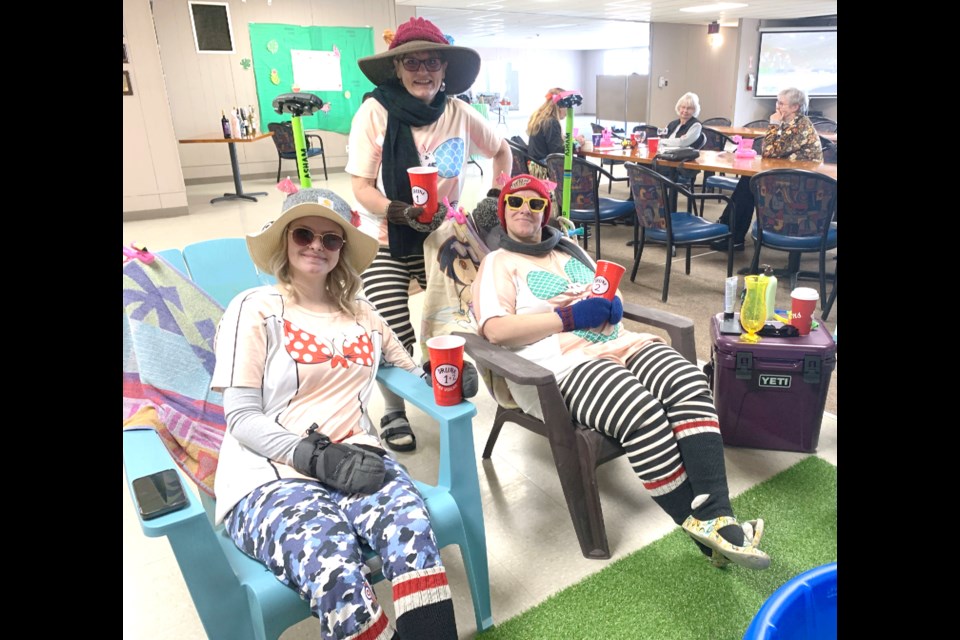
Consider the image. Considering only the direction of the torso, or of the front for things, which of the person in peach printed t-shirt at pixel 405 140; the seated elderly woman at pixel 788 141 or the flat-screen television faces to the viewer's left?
the seated elderly woman

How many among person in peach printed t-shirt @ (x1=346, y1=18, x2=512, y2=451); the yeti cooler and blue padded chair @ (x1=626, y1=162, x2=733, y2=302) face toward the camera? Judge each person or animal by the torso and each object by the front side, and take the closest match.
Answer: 2

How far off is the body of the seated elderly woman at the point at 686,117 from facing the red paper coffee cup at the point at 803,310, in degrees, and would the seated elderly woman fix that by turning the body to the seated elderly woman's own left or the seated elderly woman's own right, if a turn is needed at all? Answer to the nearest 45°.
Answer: approximately 45° to the seated elderly woman's own left

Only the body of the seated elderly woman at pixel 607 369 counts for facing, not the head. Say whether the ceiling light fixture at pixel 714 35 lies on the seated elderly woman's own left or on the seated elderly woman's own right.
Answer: on the seated elderly woman's own left

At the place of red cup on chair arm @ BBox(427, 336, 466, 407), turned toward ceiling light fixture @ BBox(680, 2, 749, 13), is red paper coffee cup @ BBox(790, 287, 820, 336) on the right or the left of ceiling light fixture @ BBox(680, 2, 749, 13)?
right

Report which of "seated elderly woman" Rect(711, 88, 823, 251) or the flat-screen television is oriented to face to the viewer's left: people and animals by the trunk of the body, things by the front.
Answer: the seated elderly woman

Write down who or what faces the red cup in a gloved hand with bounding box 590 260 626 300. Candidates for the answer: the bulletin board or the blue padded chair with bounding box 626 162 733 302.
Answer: the bulletin board

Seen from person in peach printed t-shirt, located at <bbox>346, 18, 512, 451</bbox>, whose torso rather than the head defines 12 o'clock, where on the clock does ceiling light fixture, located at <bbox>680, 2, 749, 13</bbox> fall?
The ceiling light fixture is roughly at 7 o'clock from the person in peach printed t-shirt.

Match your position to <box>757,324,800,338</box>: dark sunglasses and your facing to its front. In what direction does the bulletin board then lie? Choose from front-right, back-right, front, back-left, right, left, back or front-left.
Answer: back-right
